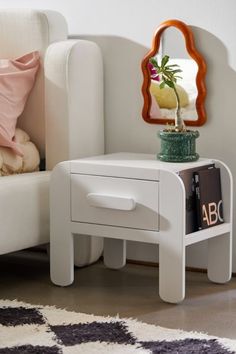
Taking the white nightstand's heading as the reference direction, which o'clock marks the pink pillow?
The pink pillow is roughly at 3 o'clock from the white nightstand.

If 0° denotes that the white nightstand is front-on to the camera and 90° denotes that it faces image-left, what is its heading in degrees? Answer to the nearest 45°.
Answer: approximately 45°

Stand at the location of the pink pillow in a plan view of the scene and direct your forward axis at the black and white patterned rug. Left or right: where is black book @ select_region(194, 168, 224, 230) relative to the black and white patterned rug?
left

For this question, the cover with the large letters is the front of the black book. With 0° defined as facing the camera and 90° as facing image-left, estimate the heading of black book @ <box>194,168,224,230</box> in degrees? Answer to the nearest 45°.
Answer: approximately 315°

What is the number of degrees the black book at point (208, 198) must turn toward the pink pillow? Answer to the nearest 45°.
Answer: approximately 135° to its right
